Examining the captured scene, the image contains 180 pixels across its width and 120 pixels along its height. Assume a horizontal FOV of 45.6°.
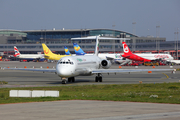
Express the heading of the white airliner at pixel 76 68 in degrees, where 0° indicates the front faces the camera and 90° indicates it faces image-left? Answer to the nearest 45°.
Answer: approximately 0°
